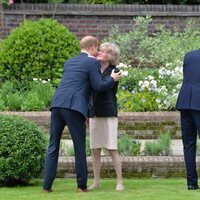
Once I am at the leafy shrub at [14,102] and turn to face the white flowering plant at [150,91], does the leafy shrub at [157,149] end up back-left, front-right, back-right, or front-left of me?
front-right

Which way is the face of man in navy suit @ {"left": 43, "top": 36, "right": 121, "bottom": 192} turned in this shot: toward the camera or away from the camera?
away from the camera

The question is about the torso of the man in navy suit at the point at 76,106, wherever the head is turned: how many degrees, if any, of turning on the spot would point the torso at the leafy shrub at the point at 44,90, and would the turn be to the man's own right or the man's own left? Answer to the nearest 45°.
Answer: approximately 45° to the man's own left

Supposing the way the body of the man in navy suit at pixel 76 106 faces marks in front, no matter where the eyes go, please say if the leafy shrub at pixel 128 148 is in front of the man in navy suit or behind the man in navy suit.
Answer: in front

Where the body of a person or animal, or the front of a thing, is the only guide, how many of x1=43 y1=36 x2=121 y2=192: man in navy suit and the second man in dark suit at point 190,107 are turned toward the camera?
0

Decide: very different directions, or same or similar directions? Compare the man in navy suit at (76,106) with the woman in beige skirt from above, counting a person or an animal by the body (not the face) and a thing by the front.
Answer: very different directions

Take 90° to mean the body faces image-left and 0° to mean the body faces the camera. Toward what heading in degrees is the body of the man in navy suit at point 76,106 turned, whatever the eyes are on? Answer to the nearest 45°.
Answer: approximately 225°
